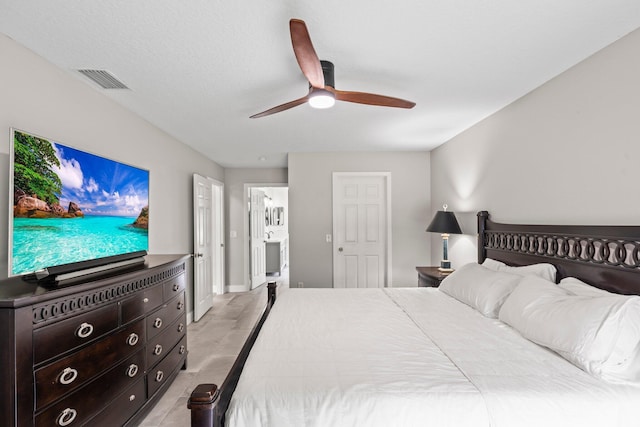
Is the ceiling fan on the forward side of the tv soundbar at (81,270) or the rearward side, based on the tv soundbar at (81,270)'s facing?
on the forward side

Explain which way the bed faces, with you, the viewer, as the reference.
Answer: facing to the left of the viewer

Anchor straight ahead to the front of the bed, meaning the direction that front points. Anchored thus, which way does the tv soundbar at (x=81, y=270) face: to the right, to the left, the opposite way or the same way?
the opposite way

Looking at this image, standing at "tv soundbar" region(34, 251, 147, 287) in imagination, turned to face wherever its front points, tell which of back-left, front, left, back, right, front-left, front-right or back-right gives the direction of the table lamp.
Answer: front-left

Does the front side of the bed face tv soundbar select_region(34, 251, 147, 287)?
yes

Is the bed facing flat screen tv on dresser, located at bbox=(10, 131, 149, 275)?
yes

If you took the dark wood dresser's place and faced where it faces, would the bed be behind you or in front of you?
in front

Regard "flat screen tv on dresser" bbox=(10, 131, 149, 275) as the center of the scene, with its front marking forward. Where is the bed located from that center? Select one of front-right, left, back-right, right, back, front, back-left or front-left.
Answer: front

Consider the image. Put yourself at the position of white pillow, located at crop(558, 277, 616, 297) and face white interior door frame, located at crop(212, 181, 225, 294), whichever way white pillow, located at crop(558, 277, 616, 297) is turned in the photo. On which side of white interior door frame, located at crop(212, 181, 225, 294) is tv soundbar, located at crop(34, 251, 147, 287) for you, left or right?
left

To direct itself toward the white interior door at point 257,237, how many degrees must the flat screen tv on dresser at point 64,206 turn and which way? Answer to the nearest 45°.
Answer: approximately 90° to its left

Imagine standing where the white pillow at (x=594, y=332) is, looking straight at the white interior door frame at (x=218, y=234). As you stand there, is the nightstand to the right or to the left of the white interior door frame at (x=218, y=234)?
right

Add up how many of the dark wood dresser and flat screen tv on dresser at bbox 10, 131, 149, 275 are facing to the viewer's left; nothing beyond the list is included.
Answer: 0

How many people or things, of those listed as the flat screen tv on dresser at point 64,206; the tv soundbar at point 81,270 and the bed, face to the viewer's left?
1

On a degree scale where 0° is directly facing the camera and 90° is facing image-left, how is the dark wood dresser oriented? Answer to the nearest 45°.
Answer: approximately 315°
